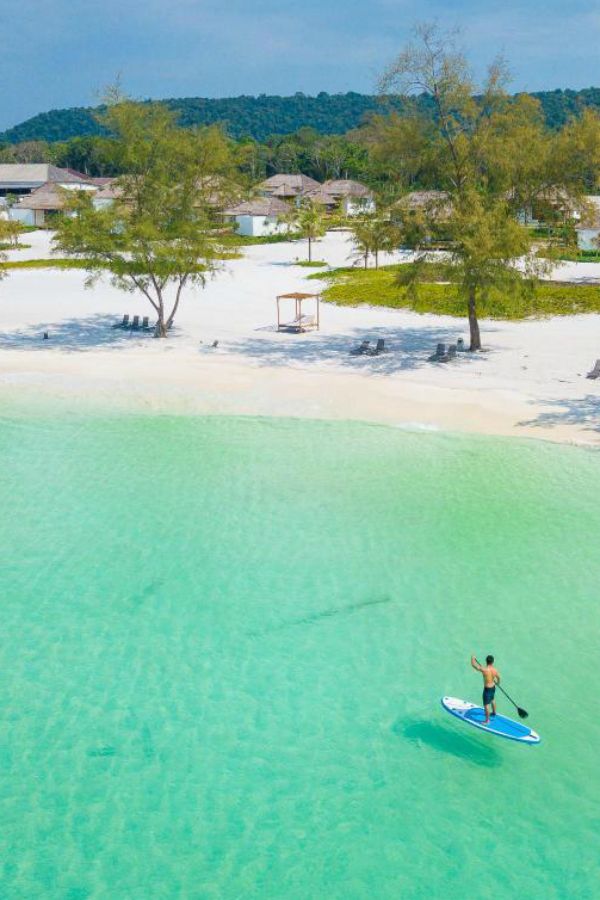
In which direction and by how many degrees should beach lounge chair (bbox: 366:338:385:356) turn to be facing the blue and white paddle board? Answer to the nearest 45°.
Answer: approximately 45° to its left

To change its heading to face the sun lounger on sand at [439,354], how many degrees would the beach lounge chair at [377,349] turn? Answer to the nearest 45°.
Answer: approximately 90° to its left

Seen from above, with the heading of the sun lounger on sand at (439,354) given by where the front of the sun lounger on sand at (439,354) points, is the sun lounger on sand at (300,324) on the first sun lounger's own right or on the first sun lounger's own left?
on the first sun lounger's own right

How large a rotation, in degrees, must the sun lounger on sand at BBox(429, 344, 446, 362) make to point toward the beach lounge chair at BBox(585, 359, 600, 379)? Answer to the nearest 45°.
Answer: approximately 90° to its left

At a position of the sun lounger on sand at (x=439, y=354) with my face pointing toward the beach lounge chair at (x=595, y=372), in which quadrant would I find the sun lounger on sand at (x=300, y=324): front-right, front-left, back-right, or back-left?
back-left

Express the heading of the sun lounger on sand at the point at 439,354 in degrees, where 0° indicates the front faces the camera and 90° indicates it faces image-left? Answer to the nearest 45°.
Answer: approximately 45°

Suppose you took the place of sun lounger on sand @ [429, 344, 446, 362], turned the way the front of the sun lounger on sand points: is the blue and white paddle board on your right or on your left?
on your left

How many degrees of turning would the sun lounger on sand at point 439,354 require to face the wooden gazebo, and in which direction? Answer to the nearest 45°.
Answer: approximately 90° to its right
